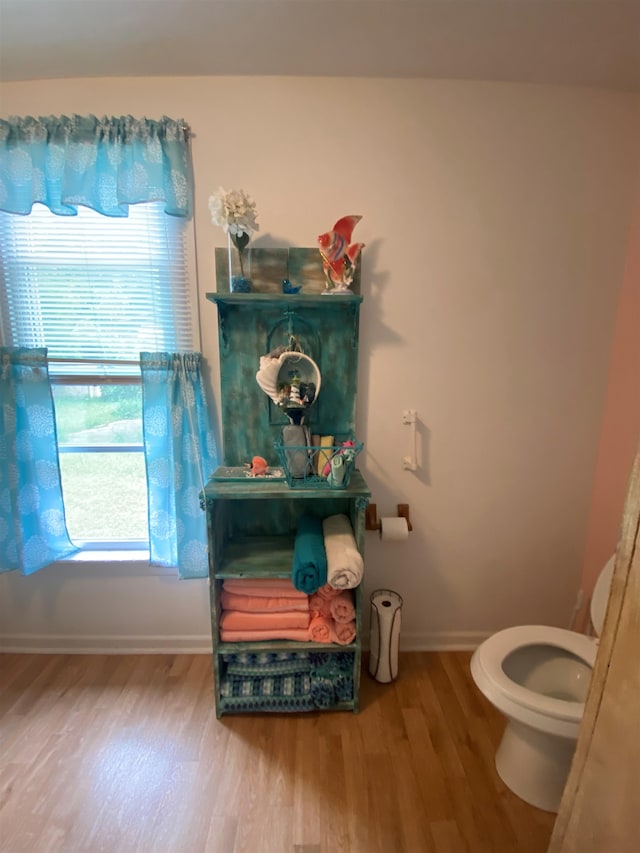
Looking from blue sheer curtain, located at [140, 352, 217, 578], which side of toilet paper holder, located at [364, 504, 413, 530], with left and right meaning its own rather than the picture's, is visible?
right

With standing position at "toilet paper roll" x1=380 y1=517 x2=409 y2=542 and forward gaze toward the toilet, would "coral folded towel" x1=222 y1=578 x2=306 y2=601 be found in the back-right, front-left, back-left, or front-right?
back-right

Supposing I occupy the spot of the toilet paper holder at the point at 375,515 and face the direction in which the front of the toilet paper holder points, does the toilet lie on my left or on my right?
on my left

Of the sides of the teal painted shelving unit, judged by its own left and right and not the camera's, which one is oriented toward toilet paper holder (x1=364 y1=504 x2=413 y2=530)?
left

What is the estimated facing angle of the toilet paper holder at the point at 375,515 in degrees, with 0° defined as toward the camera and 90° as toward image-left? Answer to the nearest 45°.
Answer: approximately 0°

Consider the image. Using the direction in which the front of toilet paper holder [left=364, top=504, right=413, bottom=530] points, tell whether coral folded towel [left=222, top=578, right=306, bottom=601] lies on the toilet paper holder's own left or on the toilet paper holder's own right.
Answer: on the toilet paper holder's own right

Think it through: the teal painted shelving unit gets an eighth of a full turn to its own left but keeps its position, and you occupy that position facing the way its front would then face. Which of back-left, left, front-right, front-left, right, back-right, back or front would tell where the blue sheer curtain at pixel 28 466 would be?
back-right

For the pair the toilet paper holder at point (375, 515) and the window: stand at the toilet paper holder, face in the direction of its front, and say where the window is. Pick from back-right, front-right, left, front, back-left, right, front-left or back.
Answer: right

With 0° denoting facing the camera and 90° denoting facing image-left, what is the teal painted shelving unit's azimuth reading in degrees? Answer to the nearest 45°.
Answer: approximately 0°

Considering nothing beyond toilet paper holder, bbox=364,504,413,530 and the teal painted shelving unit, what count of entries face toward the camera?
2
